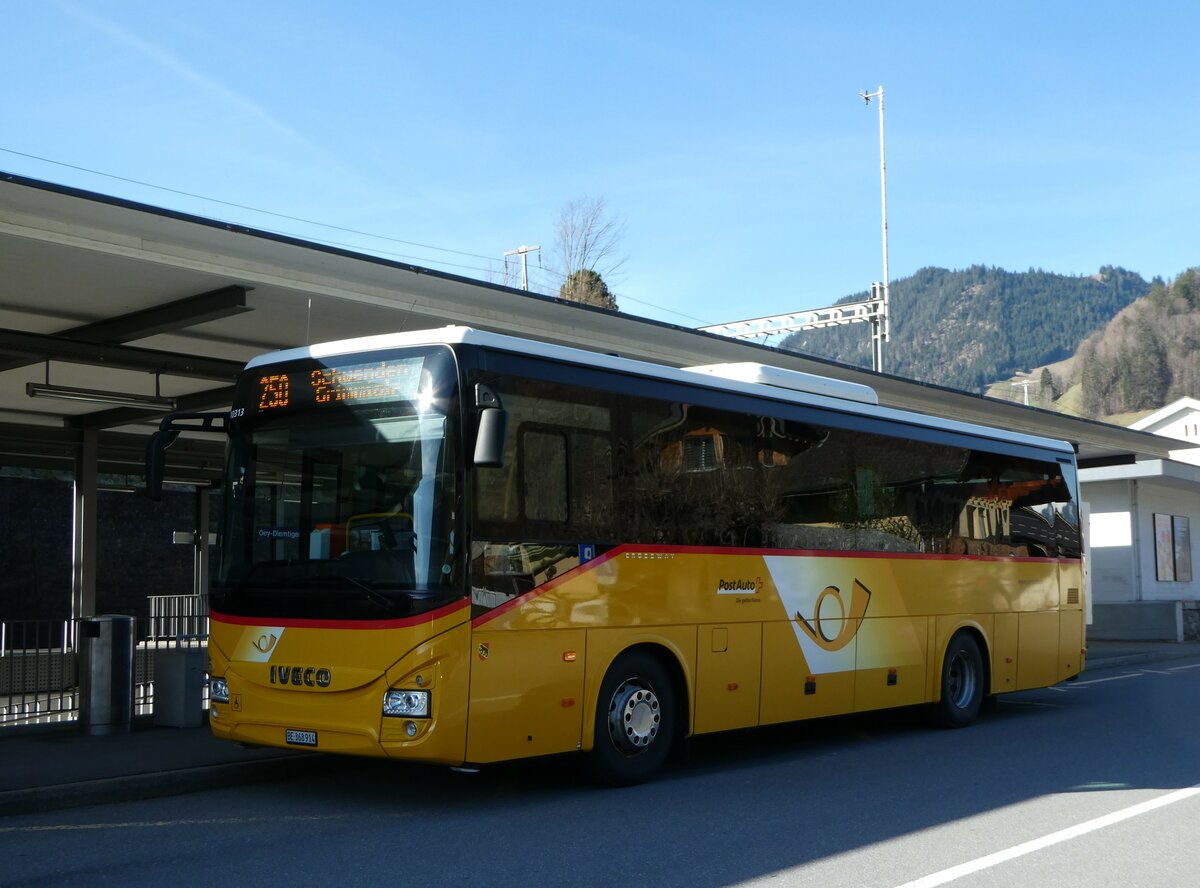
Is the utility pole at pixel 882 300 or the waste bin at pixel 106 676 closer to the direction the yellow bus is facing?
the waste bin

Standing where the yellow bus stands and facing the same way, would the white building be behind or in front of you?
behind

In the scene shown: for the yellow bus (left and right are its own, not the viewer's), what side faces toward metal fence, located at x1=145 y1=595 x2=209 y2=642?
right

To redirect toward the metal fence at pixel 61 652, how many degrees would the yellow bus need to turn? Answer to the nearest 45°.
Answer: approximately 90° to its right

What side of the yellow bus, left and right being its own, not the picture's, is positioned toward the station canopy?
right
